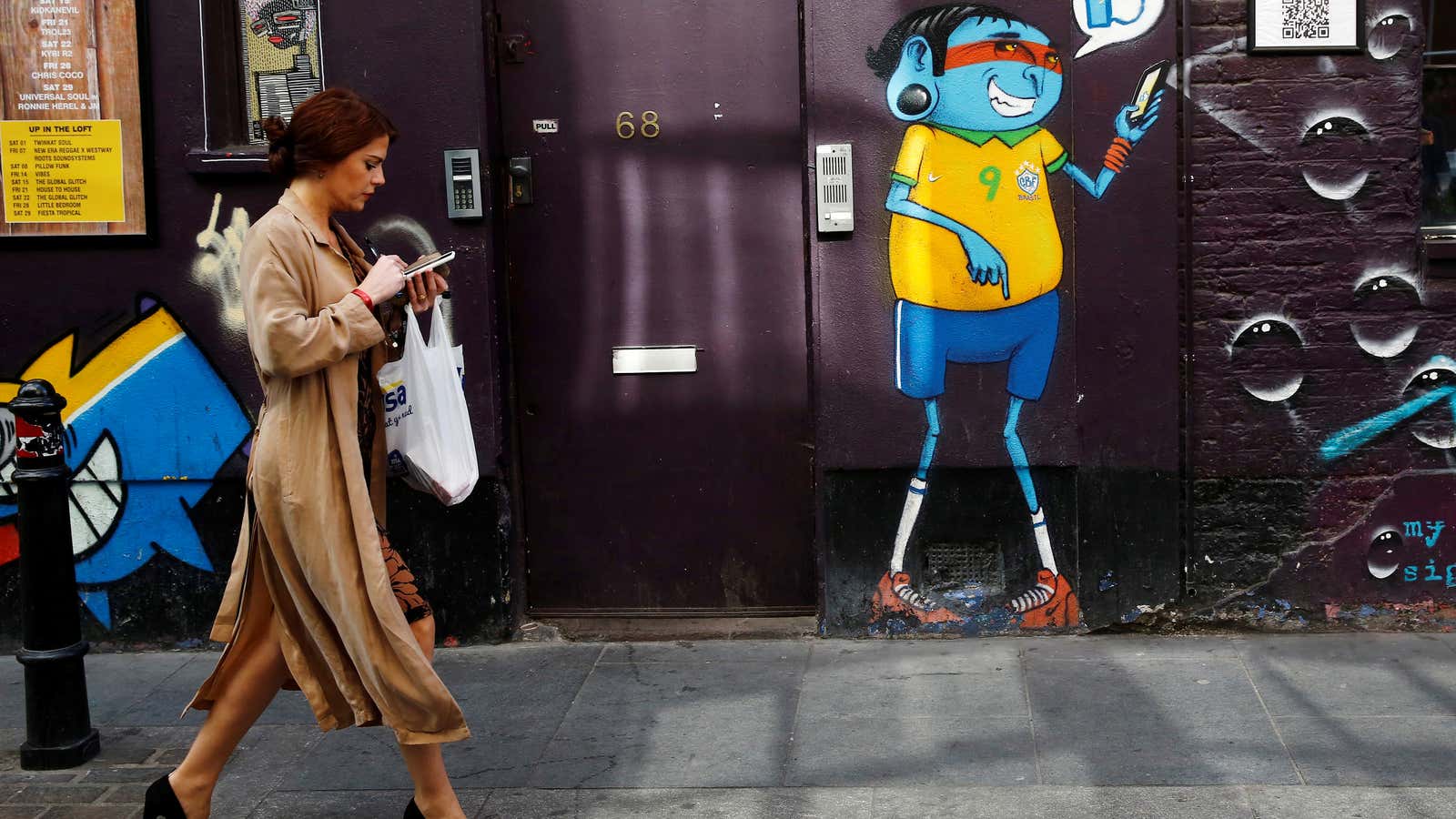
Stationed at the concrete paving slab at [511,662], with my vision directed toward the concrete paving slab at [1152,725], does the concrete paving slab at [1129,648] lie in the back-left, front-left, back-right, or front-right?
front-left

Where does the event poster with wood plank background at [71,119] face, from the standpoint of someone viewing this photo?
facing the viewer

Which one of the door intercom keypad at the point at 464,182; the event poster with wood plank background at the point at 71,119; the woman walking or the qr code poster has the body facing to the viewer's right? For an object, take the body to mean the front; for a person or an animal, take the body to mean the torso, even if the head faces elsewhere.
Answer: the woman walking

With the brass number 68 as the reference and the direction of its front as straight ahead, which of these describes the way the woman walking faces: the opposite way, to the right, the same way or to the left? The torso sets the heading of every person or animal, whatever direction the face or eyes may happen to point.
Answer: to the left

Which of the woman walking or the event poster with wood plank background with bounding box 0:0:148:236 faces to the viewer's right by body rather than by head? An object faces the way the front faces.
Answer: the woman walking

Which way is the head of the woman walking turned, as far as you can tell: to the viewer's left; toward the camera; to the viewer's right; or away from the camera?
to the viewer's right

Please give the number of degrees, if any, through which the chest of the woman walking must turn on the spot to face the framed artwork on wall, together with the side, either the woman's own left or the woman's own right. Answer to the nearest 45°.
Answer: approximately 90° to the woman's own left

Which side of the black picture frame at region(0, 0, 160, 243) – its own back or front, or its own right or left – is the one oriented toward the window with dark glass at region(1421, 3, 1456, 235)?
left

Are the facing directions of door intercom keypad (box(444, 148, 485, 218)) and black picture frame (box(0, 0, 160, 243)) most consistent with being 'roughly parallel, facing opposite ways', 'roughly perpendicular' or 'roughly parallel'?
roughly parallel

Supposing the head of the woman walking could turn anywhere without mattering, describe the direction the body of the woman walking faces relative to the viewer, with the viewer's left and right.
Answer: facing to the right of the viewer

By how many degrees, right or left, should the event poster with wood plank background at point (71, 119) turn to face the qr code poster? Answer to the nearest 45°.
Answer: approximately 45° to its left

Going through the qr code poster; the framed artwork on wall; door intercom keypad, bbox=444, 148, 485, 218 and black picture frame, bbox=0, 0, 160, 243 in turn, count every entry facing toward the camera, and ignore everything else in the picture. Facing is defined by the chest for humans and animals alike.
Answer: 4

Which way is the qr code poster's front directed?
toward the camera

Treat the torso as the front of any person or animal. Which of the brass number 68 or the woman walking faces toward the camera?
the brass number 68
